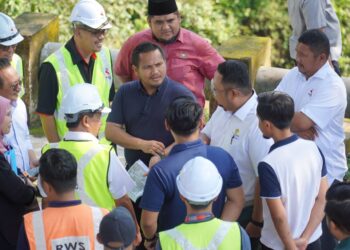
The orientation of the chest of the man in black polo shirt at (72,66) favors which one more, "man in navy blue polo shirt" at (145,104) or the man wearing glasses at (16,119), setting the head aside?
the man in navy blue polo shirt

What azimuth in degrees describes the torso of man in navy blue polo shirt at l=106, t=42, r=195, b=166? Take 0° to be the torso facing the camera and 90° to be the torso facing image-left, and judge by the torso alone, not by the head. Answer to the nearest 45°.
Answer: approximately 315°

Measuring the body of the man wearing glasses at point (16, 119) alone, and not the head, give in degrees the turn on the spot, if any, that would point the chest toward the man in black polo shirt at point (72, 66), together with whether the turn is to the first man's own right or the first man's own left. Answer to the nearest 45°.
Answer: approximately 90° to the first man's own left

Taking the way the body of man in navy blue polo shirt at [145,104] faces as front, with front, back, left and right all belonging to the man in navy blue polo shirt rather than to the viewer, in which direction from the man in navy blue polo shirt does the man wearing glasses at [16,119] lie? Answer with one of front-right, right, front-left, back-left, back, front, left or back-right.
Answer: back-right

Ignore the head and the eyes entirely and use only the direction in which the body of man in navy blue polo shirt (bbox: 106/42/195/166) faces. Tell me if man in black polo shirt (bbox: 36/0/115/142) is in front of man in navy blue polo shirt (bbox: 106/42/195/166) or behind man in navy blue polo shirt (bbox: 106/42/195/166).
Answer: behind

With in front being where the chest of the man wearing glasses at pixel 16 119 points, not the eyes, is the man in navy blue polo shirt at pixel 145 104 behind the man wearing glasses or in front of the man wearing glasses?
in front

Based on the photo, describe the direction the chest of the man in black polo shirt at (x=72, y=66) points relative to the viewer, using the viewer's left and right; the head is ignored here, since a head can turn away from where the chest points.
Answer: facing the viewer and to the right of the viewer

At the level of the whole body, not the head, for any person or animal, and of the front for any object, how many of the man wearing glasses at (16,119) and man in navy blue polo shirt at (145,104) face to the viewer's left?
0

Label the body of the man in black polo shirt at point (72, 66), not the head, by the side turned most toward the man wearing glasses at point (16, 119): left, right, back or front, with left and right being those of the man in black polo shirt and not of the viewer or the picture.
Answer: right

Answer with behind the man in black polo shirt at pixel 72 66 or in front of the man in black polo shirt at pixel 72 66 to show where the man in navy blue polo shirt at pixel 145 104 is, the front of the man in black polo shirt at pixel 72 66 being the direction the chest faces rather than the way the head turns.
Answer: in front
